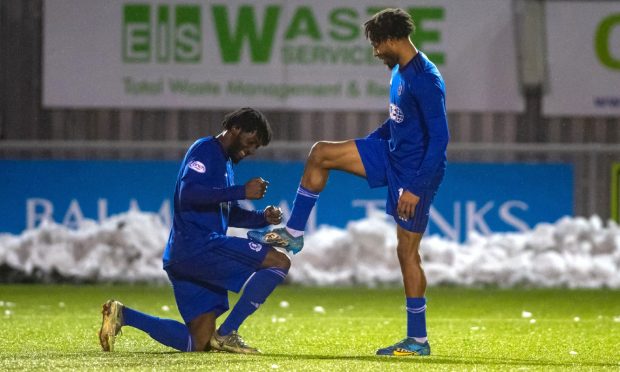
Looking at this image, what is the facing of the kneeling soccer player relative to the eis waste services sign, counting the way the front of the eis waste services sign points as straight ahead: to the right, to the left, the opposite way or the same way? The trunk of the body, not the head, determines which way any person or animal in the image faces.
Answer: to the left

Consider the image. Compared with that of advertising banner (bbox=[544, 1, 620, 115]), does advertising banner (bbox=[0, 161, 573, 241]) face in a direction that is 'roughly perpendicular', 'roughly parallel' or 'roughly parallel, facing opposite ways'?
roughly parallel

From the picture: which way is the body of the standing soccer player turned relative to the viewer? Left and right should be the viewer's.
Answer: facing to the left of the viewer

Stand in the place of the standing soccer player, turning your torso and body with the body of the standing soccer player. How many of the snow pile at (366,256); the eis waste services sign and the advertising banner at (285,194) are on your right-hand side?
3

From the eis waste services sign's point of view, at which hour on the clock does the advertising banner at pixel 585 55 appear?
The advertising banner is roughly at 9 o'clock from the eis waste services sign.

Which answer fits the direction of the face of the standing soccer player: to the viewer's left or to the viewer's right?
to the viewer's left

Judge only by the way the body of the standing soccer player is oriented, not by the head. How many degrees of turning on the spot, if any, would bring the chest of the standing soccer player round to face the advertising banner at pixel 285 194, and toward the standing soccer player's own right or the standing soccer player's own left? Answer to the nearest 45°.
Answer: approximately 90° to the standing soccer player's own right

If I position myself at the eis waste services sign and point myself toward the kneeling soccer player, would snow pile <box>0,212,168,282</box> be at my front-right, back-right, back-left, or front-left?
front-right

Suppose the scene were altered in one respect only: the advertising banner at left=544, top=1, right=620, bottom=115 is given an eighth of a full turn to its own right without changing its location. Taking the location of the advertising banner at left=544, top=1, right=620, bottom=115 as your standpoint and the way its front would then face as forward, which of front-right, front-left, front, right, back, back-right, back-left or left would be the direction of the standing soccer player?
front-left

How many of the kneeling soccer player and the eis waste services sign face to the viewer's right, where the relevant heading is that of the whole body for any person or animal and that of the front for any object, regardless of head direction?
1

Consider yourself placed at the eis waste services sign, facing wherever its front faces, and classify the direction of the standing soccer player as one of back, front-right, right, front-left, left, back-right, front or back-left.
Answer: front

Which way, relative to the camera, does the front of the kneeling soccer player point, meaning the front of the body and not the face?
to the viewer's right

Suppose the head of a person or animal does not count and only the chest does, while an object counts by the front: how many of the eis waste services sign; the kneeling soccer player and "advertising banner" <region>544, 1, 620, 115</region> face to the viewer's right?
1

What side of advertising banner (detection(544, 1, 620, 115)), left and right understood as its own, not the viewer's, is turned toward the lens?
front

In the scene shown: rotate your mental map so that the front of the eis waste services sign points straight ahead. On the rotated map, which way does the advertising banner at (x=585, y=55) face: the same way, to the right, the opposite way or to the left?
the same way

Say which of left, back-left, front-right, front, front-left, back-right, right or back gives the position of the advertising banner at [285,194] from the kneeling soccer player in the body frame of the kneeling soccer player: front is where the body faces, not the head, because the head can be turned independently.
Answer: left

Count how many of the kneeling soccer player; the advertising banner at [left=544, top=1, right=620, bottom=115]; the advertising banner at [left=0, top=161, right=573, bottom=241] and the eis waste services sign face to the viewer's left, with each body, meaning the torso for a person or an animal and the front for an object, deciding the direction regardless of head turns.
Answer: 0
